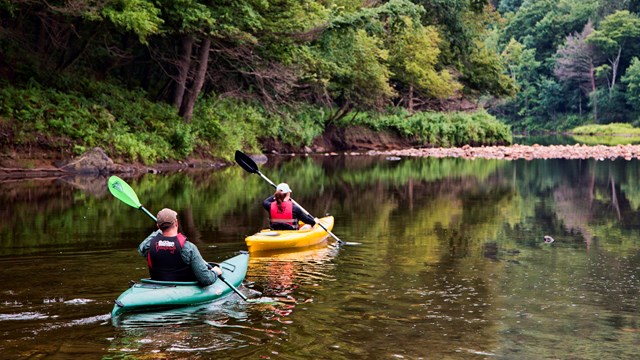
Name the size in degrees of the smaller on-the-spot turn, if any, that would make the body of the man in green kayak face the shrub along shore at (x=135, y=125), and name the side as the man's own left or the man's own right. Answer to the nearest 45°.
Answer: approximately 45° to the man's own left

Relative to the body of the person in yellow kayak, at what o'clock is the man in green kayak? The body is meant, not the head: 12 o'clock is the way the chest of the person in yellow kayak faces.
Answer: The man in green kayak is roughly at 5 o'clock from the person in yellow kayak.

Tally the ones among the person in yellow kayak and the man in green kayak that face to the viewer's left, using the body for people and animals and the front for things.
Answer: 0

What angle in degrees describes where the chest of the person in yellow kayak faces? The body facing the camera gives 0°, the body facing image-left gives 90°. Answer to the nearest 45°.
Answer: approximately 225°

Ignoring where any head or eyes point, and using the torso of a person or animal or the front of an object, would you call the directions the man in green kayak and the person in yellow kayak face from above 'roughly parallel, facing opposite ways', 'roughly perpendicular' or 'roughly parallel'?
roughly parallel

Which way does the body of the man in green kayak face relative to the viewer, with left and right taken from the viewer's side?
facing away from the viewer and to the right of the viewer
